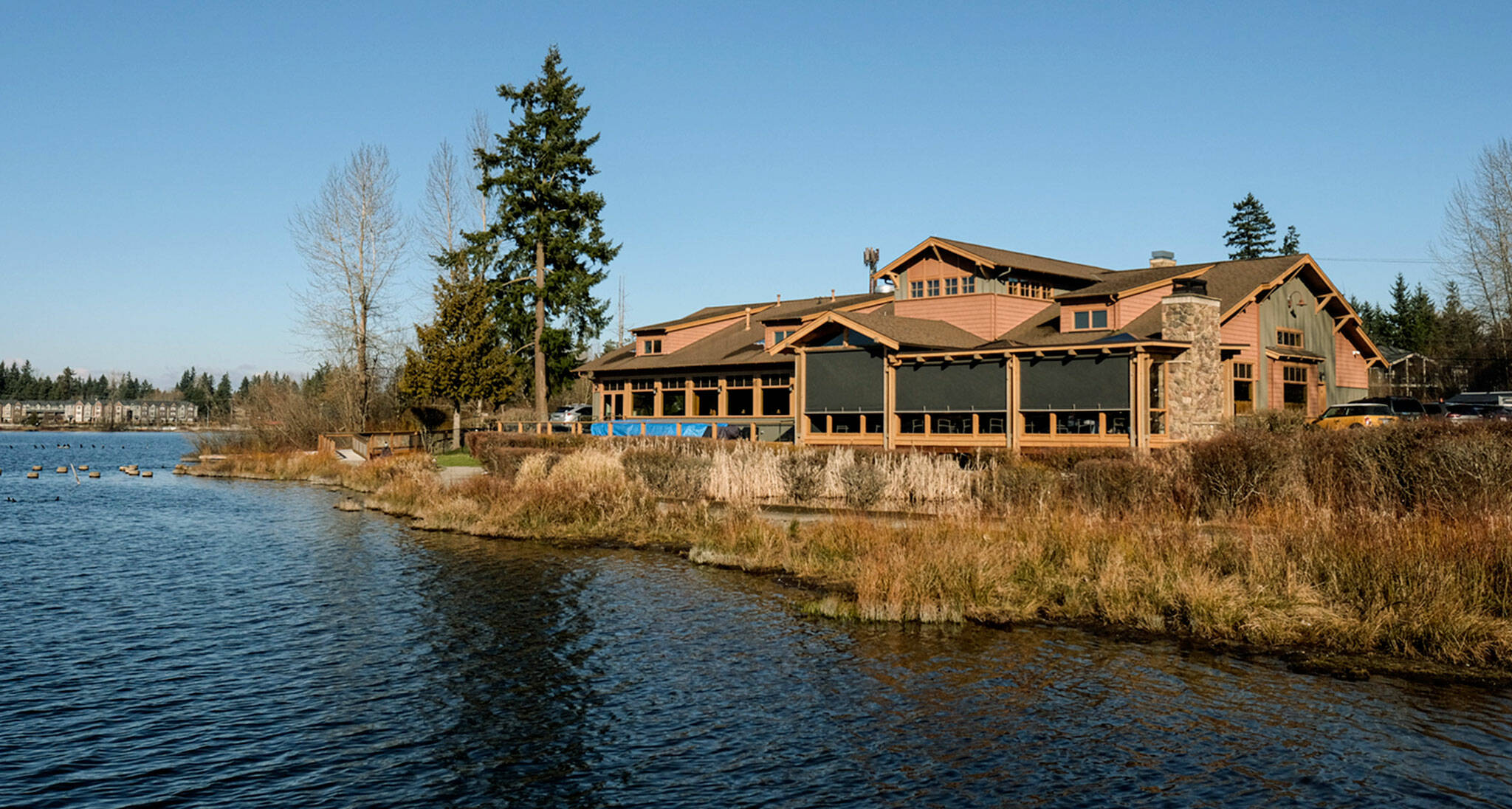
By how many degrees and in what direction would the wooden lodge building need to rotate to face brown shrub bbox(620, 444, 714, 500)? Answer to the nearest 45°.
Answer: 0° — it already faces it

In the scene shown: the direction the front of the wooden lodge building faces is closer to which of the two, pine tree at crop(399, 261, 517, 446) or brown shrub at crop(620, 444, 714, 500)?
the brown shrub

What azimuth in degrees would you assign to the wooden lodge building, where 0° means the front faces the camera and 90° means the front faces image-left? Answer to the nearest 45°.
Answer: approximately 45°

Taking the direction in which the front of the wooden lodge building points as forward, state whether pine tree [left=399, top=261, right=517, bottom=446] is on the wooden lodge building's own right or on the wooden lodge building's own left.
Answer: on the wooden lodge building's own right

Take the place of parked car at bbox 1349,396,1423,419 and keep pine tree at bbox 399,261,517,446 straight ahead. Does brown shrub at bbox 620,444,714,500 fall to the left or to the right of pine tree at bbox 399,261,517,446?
left
